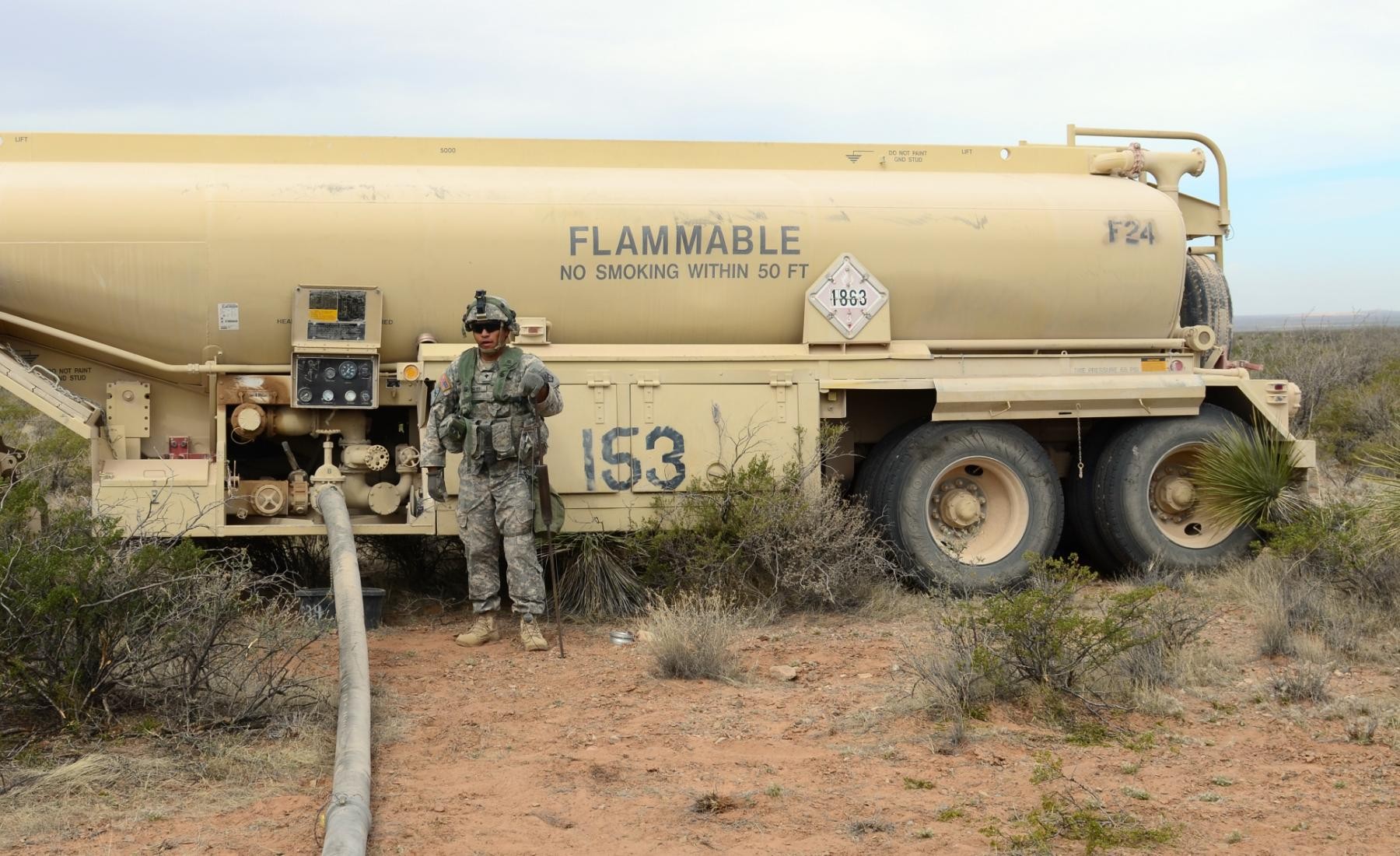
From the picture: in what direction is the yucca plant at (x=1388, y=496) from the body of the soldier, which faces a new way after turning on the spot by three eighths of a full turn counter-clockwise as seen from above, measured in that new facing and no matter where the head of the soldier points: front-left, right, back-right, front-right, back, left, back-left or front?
front-right

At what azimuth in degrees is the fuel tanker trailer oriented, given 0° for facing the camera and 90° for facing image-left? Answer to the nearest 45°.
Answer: approximately 90°

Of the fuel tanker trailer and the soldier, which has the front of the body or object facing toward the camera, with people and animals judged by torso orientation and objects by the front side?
the soldier

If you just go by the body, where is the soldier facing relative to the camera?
toward the camera

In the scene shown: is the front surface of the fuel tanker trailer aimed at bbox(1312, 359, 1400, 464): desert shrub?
no

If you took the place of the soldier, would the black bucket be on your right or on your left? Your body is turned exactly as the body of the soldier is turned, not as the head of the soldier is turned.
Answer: on your right

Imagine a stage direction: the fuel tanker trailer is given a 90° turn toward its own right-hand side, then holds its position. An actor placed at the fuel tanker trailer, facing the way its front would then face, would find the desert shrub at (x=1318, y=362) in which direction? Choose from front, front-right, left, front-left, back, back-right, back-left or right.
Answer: front-right

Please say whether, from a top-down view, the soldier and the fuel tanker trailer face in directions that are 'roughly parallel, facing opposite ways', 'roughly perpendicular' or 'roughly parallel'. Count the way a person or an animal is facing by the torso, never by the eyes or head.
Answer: roughly perpendicular

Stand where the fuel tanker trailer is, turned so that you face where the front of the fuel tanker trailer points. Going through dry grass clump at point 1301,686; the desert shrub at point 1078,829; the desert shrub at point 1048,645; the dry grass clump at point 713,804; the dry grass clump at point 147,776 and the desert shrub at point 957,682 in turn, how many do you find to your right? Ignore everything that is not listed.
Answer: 0

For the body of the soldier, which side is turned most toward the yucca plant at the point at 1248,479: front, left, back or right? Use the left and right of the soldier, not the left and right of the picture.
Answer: left

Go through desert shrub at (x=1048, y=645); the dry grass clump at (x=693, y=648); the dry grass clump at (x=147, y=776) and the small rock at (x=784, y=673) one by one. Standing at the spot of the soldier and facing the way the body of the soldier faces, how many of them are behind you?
0

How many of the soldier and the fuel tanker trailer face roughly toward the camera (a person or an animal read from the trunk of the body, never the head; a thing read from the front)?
1

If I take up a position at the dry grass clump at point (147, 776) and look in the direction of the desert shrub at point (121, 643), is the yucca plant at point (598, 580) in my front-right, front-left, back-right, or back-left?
front-right

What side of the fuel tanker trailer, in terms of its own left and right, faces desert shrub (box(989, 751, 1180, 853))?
left

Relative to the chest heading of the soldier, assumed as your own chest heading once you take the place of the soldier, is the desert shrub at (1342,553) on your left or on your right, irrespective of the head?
on your left

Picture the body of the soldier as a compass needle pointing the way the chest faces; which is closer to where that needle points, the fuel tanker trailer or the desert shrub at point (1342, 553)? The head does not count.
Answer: the desert shrub
